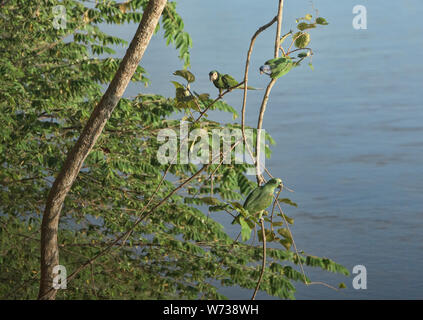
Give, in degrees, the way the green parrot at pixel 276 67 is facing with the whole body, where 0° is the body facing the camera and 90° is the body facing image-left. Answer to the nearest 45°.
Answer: approximately 90°

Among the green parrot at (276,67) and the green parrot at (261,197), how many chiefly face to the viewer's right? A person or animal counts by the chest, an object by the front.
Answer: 1

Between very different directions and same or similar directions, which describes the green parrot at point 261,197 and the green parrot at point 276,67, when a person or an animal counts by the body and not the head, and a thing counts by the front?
very different directions

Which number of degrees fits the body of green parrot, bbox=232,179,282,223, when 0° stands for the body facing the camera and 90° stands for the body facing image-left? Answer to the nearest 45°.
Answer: approximately 270°
